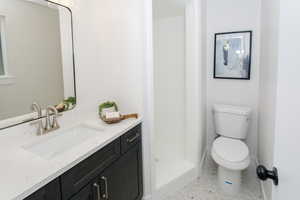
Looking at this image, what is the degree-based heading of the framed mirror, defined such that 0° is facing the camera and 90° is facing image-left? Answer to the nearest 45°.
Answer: approximately 315°

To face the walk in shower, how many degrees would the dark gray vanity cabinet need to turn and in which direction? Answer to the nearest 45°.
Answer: approximately 90° to its left

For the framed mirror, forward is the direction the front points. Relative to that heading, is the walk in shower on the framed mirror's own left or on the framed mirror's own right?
on the framed mirror's own left

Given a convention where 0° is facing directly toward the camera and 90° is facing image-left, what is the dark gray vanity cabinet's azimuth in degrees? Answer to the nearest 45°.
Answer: approximately 315°

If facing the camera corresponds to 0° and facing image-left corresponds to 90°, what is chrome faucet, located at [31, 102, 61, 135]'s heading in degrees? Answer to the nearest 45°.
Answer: approximately 315°
